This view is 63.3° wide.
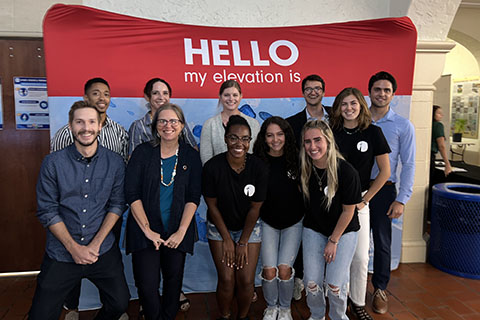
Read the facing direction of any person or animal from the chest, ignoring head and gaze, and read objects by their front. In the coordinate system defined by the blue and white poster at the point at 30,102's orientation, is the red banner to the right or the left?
on its left

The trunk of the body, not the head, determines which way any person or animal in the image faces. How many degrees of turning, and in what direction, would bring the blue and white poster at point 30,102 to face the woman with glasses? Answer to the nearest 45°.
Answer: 0° — it already faces them

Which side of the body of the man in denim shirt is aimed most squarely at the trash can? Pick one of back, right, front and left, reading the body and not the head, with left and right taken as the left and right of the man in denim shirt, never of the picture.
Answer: left

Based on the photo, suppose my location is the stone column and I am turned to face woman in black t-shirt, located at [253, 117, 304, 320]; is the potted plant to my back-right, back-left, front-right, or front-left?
back-right

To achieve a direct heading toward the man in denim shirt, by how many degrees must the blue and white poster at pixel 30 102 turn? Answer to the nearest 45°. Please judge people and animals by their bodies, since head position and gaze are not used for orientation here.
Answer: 0° — it already faces them
